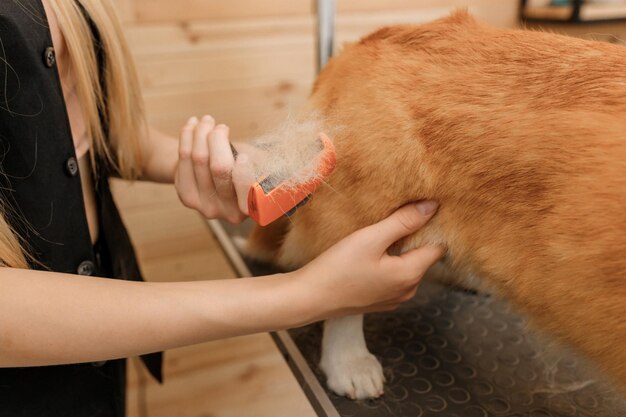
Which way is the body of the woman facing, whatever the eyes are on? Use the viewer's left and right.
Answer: facing the viewer and to the right of the viewer

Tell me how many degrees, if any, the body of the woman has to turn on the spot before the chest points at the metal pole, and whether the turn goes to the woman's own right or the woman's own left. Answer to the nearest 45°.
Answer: approximately 90° to the woman's own left
